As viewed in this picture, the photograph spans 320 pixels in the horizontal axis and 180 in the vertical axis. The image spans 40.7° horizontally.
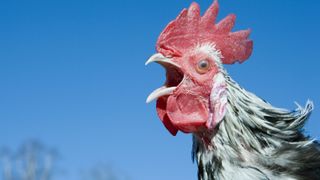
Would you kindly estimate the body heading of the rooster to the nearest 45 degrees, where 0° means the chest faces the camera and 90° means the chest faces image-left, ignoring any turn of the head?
approximately 90°
